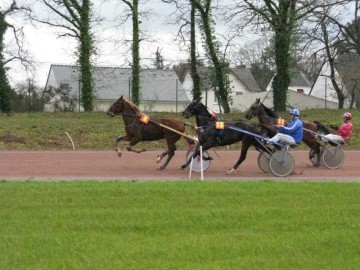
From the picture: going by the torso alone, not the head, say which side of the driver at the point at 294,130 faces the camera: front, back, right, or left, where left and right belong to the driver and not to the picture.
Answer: left

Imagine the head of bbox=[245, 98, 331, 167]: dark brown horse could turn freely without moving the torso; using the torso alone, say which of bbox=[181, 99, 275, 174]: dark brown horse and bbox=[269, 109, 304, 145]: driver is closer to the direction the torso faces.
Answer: the dark brown horse

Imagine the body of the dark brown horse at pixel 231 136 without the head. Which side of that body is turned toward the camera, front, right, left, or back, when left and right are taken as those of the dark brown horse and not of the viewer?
left

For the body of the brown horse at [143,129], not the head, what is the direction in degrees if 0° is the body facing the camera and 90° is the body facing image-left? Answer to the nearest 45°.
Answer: approximately 90°

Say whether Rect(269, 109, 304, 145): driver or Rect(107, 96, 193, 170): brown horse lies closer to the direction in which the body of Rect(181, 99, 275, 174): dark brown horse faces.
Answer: the brown horse

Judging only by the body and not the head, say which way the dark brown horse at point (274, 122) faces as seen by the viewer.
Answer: to the viewer's left

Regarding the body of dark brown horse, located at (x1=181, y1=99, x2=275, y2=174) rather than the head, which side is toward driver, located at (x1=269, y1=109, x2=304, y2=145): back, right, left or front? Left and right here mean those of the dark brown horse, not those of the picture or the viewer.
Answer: back

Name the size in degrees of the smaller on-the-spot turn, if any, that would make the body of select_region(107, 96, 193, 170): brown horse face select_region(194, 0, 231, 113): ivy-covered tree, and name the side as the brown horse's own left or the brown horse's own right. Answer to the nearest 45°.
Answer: approximately 90° to the brown horse's own right

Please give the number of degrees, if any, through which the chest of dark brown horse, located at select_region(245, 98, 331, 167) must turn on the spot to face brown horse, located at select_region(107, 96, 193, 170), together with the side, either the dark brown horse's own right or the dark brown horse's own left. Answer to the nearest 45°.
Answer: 0° — it already faces it

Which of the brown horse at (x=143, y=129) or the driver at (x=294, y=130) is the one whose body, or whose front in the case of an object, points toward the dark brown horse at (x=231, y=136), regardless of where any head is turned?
the driver
